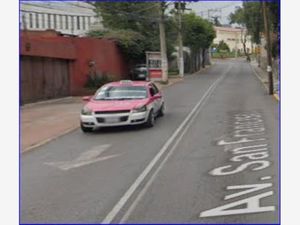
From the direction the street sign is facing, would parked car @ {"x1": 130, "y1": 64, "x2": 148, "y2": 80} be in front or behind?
behind

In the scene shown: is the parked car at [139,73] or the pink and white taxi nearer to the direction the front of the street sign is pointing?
the pink and white taxi

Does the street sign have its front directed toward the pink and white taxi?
yes

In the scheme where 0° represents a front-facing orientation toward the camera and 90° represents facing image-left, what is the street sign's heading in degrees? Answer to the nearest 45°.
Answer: approximately 0°
